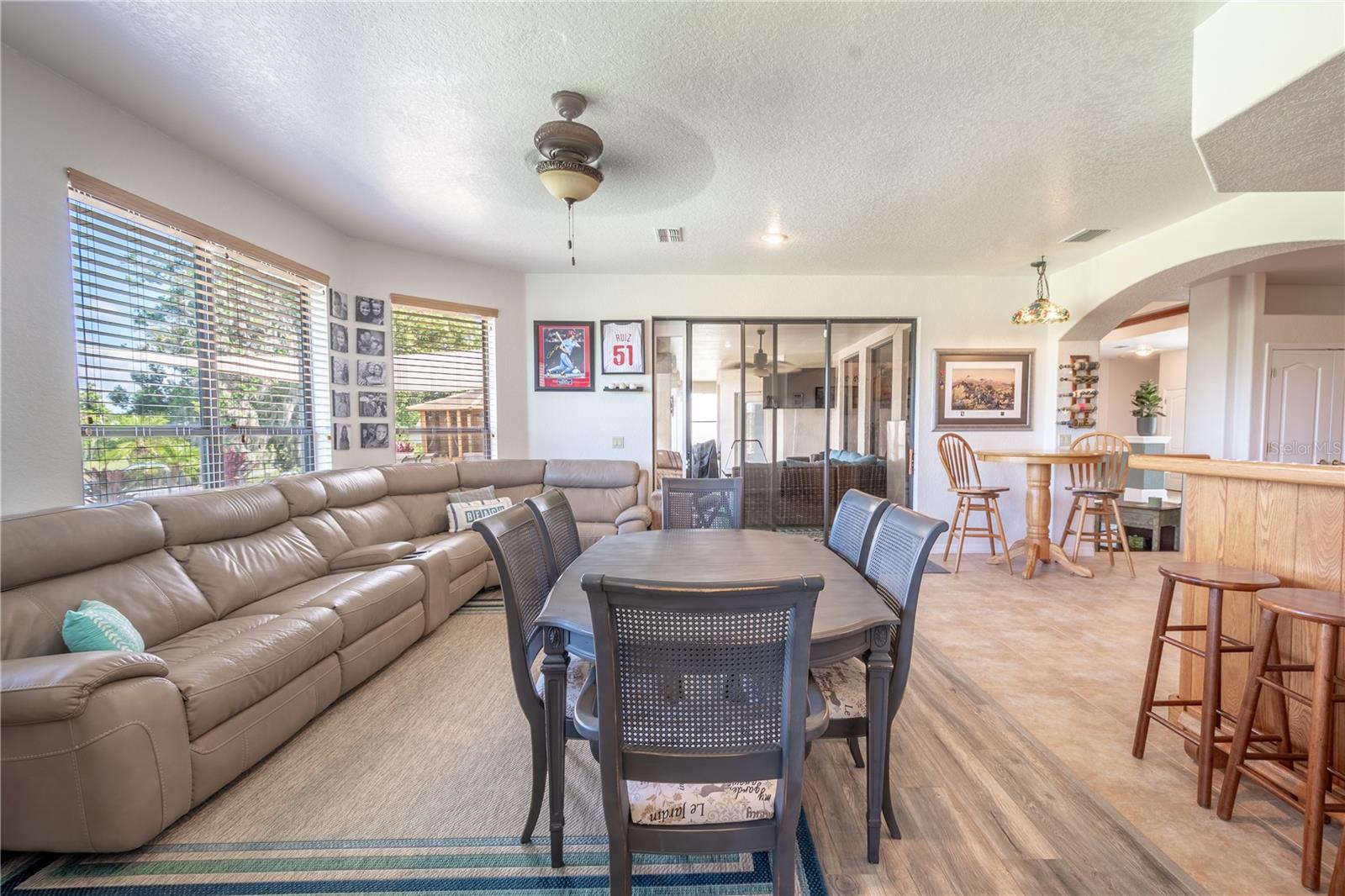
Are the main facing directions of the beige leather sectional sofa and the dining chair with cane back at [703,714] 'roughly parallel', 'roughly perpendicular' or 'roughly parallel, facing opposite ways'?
roughly perpendicular

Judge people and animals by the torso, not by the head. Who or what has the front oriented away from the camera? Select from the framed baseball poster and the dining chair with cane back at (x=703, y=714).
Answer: the dining chair with cane back

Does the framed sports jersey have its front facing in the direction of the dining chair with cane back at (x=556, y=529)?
yes

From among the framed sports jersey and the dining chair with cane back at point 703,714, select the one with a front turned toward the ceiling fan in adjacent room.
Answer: the dining chair with cane back

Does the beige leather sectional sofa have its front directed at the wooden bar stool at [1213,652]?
yes

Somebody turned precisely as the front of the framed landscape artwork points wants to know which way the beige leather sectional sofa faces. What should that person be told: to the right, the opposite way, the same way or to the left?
to the left

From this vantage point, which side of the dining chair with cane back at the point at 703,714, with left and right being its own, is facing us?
back

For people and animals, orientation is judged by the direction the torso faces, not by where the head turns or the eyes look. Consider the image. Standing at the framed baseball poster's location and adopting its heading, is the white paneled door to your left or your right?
on your left

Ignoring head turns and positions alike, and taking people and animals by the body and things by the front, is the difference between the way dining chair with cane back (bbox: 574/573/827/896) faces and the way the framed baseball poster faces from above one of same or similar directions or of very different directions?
very different directions

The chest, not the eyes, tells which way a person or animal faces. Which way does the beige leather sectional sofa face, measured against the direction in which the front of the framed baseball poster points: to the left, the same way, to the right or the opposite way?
to the left
